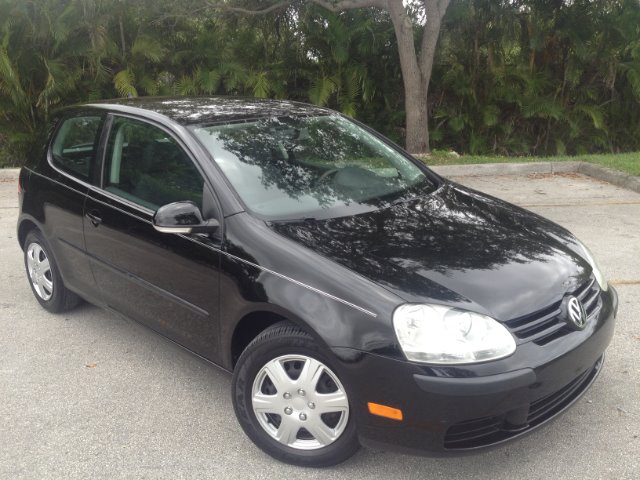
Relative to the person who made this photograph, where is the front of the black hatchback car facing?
facing the viewer and to the right of the viewer
